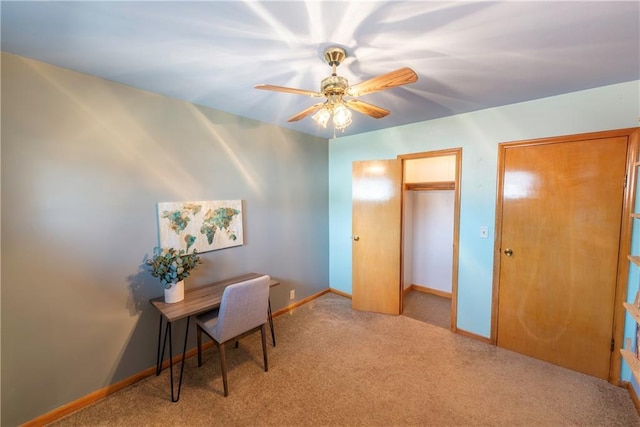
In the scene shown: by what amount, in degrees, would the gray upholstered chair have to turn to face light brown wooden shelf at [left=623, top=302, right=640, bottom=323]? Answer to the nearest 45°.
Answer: approximately 180°

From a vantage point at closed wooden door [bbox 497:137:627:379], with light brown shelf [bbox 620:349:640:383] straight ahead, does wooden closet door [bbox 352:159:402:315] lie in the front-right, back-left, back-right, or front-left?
back-right

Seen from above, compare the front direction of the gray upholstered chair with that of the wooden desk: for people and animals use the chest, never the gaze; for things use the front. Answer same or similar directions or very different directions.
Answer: very different directions

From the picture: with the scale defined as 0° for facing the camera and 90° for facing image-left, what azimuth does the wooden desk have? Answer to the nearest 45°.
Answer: approximately 315°

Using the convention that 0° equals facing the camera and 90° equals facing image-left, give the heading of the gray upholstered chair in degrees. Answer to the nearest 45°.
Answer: approximately 135°
